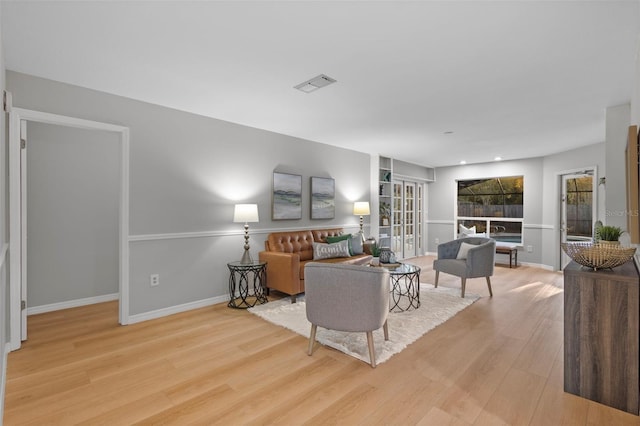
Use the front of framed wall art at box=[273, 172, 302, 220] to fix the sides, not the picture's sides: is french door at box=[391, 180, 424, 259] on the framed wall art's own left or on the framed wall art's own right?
on the framed wall art's own left

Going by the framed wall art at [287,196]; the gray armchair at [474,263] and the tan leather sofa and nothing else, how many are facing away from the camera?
0

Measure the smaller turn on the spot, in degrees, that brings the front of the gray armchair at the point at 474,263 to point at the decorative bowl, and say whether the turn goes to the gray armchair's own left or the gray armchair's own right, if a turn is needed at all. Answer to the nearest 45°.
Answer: approximately 45° to the gray armchair's own left

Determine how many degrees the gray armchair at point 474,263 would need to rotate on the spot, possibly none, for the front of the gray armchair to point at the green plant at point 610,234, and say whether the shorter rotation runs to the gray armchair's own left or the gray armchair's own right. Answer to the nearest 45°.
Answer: approximately 90° to the gray armchair's own left

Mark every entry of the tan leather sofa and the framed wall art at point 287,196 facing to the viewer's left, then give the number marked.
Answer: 0

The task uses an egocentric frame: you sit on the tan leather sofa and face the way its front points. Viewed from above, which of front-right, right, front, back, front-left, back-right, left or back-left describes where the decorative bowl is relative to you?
front

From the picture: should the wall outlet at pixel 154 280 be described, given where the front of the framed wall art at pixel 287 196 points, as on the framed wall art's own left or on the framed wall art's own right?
on the framed wall art's own right

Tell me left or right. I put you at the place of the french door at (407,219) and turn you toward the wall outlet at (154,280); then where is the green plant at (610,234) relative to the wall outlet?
left

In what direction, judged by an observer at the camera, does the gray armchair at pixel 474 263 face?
facing the viewer and to the left of the viewer

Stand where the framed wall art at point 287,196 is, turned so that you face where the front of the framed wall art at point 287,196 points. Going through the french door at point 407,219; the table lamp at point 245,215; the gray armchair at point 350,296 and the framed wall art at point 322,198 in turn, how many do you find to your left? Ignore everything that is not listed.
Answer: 2

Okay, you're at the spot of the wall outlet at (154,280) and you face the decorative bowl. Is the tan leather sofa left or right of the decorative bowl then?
left

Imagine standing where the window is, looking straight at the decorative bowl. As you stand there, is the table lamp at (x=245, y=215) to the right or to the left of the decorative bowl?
right

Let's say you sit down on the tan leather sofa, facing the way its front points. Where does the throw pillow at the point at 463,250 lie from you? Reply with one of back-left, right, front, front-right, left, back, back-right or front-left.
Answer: front-left

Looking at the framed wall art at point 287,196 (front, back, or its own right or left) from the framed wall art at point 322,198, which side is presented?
left
